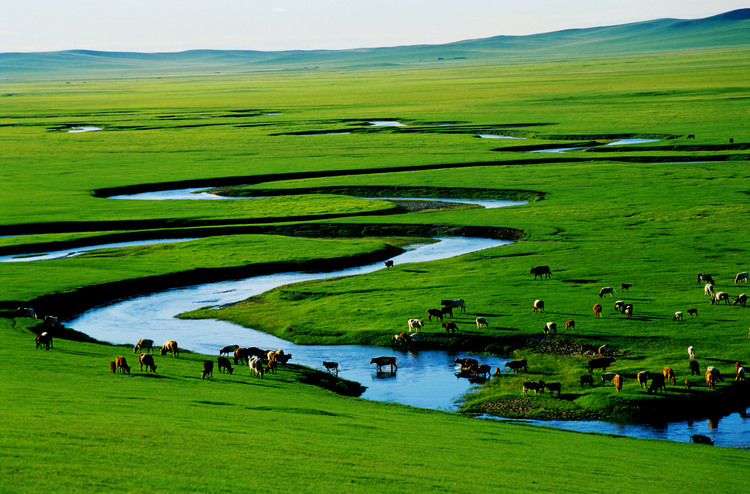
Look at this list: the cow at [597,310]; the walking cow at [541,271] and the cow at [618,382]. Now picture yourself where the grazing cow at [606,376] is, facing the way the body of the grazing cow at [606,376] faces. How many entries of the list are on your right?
2

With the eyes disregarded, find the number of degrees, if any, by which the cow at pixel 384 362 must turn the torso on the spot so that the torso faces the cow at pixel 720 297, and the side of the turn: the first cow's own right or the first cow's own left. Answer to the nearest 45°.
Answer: approximately 180°

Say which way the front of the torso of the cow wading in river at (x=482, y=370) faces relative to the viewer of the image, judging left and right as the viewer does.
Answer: facing to the left of the viewer

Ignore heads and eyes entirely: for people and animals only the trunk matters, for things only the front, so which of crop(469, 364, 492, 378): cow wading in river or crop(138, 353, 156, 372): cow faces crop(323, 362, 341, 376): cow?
the cow wading in river

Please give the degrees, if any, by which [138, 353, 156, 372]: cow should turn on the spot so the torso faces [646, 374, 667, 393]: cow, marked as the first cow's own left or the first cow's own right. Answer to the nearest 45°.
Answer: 0° — it already faces it

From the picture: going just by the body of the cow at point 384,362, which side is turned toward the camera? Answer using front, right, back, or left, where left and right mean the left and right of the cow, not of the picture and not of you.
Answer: left

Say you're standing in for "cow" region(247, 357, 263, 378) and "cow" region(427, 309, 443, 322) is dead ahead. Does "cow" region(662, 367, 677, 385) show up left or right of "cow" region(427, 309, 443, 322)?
right

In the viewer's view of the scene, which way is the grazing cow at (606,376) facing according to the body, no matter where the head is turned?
to the viewer's left

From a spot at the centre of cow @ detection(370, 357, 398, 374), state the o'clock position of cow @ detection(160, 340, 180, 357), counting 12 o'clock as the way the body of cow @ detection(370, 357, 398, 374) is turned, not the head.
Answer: cow @ detection(160, 340, 180, 357) is roughly at 12 o'clock from cow @ detection(370, 357, 398, 374).

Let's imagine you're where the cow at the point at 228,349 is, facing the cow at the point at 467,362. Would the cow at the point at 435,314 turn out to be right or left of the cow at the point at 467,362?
left

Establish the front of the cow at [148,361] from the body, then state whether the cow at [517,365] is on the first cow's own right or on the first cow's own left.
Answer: on the first cow's own left

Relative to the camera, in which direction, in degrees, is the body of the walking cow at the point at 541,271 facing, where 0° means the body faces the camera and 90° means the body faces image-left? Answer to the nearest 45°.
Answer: approximately 90°

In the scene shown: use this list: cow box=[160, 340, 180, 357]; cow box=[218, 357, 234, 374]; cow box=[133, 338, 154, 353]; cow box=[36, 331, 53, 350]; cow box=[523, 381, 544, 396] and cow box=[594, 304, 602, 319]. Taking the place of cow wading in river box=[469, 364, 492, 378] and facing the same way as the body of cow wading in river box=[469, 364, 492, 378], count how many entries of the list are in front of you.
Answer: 4

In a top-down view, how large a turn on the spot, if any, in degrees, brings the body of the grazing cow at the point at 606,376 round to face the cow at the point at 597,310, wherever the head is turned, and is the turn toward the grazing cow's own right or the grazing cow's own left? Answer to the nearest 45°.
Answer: approximately 90° to the grazing cow's own right
